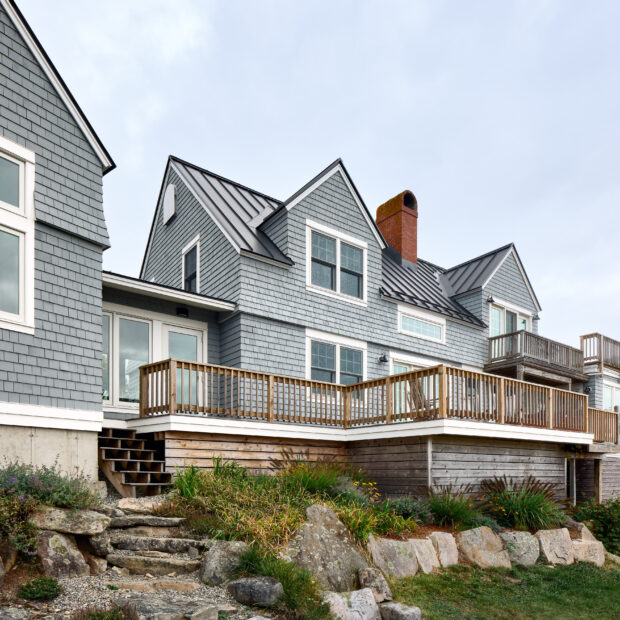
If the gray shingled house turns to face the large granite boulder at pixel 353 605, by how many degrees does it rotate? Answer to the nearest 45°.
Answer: approximately 45° to its right

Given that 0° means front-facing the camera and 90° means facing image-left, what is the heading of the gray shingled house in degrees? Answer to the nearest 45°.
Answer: approximately 315°

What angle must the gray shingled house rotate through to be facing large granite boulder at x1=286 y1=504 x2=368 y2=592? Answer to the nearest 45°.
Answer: approximately 45° to its right

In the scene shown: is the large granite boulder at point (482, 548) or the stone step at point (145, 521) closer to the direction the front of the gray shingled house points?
the large granite boulder

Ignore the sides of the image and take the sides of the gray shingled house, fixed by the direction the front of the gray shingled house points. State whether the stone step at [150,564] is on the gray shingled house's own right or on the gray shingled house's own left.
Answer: on the gray shingled house's own right
